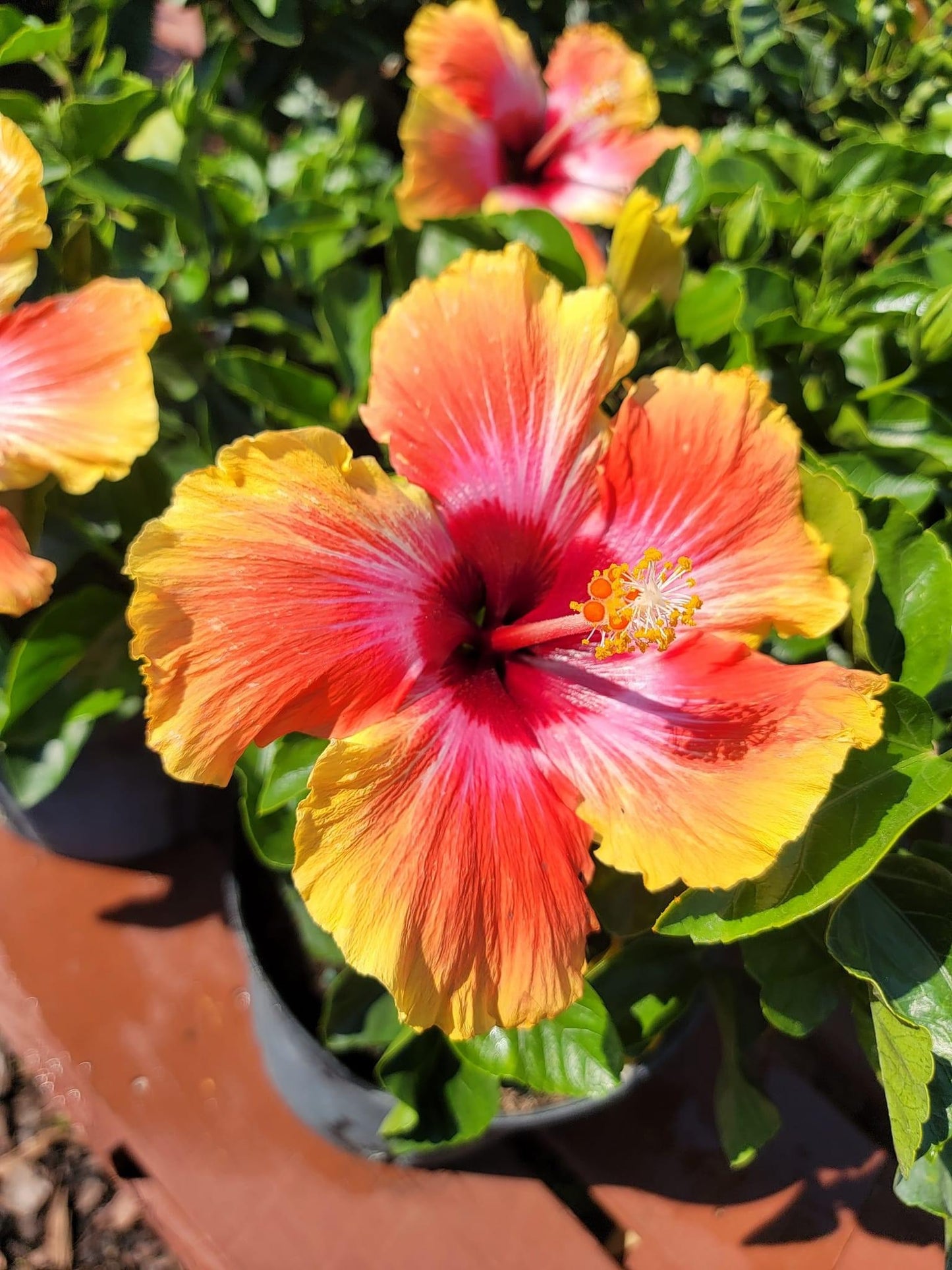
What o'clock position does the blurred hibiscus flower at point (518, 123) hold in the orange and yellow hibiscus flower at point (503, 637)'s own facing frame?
The blurred hibiscus flower is roughly at 6 o'clock from the orange and yellow hibiscus flower.

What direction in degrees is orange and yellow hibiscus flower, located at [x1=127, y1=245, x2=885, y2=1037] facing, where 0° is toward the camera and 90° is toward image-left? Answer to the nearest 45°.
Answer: approximately 0°

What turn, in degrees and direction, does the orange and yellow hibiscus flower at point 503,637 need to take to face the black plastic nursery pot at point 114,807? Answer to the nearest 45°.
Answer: approximately 135° to its right

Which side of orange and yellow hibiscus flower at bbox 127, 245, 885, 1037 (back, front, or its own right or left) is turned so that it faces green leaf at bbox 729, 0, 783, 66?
back
